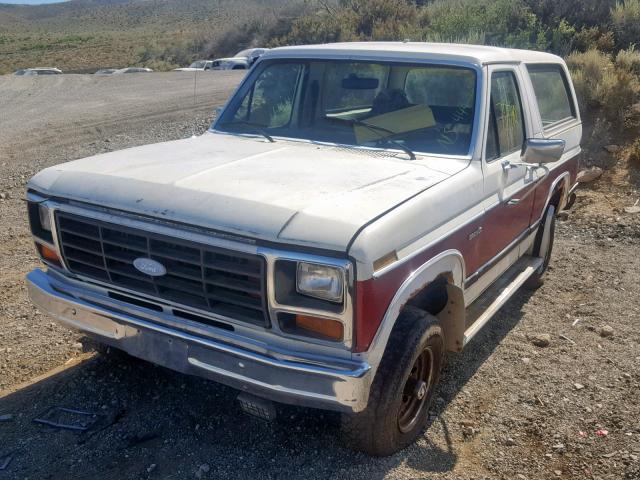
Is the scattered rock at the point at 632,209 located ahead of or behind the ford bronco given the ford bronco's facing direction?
behind

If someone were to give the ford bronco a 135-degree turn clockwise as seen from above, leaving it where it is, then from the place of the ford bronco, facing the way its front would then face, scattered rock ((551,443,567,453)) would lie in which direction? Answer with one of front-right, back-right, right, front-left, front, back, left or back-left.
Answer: right

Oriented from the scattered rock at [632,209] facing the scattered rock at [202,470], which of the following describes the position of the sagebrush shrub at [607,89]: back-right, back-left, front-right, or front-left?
back-right

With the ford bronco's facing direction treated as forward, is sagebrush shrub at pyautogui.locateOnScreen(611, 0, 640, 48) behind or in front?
behind

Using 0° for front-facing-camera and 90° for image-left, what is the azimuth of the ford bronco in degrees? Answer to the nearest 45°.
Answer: approximately 45°

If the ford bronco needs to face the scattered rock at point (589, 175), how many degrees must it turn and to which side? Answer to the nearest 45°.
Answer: approximately 180°
